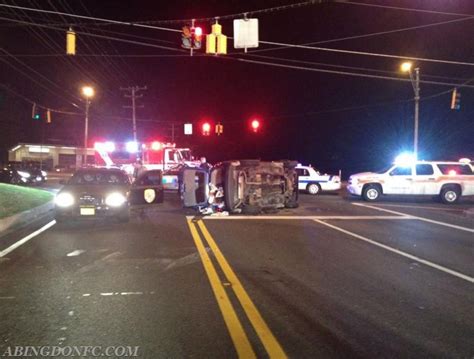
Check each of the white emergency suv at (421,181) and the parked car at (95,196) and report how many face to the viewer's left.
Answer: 1

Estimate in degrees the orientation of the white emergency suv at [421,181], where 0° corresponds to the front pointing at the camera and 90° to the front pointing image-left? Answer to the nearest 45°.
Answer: approximately 90°

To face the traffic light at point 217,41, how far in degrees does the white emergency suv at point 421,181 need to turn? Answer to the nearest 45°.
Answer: approximately 45° to its left
